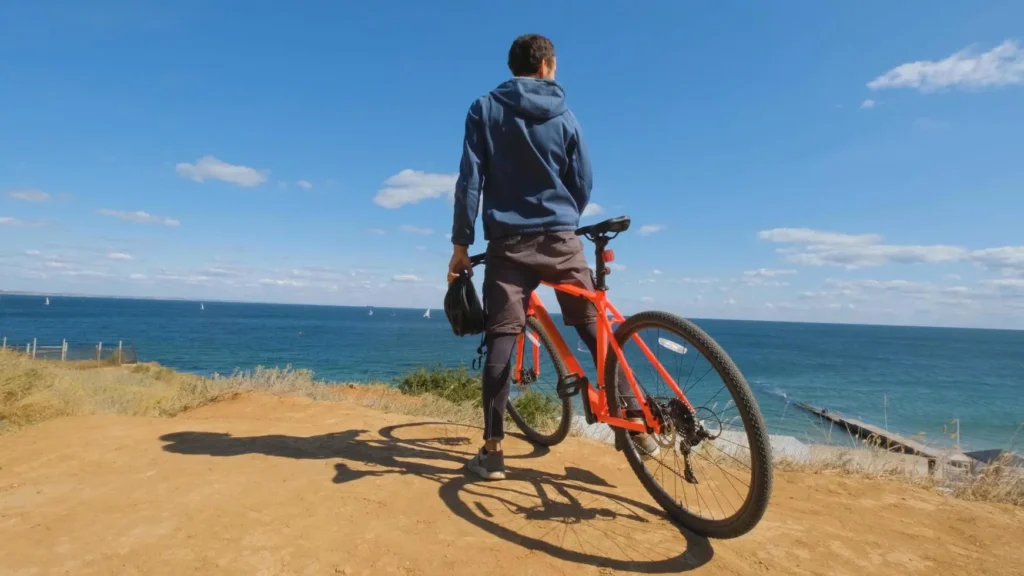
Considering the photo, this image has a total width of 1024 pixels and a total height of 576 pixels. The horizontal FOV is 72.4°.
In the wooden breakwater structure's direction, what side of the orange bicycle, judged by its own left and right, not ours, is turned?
right

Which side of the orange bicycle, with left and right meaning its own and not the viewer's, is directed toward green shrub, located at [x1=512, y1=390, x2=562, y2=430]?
front

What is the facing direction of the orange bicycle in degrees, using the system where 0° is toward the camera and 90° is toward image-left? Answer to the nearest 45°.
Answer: approximately 135°

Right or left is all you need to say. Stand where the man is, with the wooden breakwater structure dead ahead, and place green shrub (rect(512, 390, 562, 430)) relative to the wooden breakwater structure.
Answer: left

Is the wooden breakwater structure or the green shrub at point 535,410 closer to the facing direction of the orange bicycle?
the green shrub

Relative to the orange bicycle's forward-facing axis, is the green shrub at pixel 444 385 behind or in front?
in front
